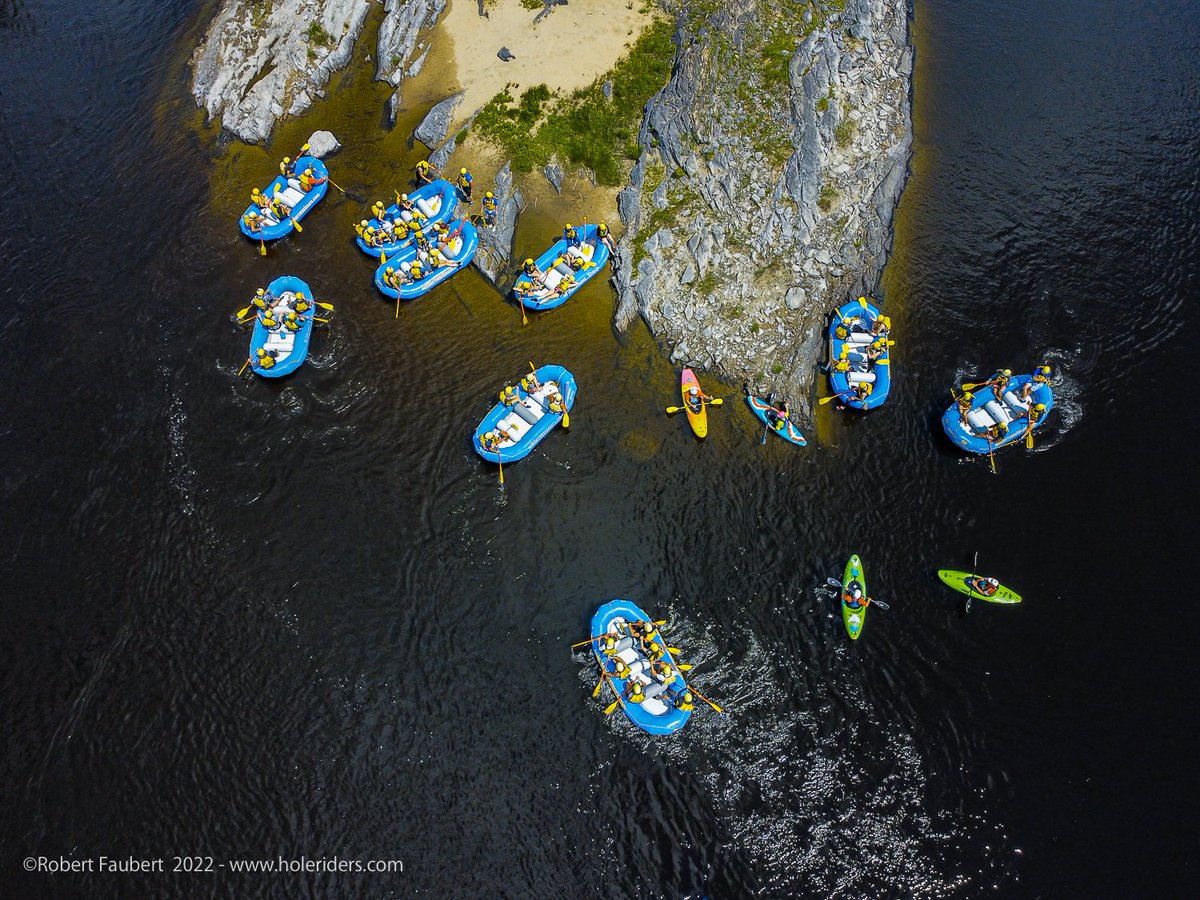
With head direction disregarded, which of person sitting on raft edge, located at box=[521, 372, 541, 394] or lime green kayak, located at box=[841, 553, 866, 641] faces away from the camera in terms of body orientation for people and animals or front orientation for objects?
the lime green kayak

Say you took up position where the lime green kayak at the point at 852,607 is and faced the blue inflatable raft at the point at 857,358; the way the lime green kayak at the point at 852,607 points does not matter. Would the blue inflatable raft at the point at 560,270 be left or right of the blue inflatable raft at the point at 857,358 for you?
left
